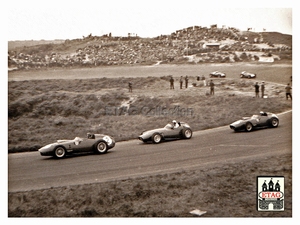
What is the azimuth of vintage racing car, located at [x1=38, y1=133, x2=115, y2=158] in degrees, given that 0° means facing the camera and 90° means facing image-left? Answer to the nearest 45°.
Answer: approximately 90°

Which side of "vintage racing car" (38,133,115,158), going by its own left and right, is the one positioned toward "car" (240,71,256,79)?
right

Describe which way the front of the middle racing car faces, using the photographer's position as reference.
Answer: facing the viewer and to the left of the viewer

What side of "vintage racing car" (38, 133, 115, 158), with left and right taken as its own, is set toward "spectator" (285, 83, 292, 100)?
back

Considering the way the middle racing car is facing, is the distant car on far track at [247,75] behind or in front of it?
behind

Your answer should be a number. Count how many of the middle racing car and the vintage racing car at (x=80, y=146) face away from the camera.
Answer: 0
